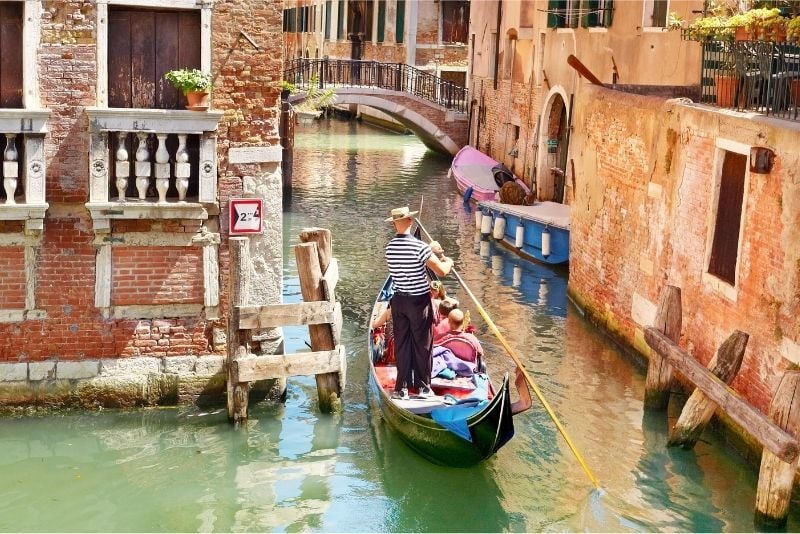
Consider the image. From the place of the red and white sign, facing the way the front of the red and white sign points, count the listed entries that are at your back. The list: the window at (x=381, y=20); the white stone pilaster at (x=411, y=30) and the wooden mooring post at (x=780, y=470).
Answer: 2

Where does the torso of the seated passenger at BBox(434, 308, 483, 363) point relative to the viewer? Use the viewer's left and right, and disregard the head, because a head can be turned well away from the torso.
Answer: facing away from the viewer

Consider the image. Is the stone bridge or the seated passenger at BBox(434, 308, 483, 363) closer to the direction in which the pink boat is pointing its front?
the stone bridge

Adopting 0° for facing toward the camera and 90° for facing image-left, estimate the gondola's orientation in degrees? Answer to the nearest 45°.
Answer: approximately 135°

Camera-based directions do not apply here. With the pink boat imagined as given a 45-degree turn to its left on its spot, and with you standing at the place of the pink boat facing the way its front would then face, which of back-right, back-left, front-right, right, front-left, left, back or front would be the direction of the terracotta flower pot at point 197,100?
left

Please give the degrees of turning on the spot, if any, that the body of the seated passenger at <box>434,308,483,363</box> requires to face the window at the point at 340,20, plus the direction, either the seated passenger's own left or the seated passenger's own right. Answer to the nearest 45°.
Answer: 0° — they already face it

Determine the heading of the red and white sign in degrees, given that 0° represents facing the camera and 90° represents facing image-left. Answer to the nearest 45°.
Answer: approximately 0°

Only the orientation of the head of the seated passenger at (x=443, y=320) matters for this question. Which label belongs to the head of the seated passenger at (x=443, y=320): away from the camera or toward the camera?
away from the camera

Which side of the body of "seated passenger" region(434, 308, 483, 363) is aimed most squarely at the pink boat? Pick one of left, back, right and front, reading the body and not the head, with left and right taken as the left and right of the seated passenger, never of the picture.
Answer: front

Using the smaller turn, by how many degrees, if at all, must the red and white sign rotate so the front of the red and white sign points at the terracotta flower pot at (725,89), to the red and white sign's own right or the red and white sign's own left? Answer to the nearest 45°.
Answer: approximately 90° to the red and white sign's own left

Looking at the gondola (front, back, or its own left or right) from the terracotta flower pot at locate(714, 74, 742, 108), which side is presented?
right

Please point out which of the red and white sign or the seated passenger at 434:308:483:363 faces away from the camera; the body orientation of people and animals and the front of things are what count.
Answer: the seated passenger

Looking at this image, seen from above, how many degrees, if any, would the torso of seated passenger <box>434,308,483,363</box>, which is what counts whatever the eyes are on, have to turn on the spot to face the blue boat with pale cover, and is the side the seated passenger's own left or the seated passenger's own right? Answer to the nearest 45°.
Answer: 0° — they already face it
